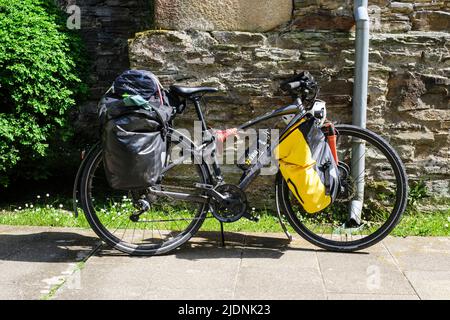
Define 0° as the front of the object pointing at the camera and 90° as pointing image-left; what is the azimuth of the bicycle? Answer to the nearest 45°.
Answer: approximately 270°

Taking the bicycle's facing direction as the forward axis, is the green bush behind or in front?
behind

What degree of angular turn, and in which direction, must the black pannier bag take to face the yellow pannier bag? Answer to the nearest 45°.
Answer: approximately 90° to its left

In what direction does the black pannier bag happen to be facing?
toward the camera

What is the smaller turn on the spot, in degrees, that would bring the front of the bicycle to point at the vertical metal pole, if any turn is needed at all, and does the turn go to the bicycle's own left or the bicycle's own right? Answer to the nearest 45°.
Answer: approximately 45° to the bicycle's own left

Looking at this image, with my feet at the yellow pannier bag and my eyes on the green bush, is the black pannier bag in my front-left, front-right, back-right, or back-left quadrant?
front-left
